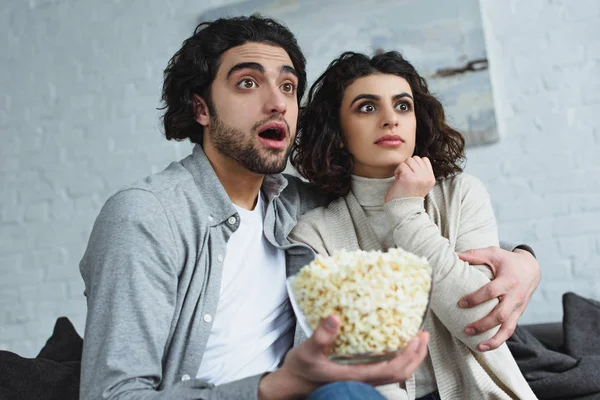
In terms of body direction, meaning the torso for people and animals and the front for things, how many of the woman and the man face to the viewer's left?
0

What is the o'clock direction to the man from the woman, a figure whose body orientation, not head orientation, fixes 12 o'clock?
The man is roughly at 2 o'clock from the woman.

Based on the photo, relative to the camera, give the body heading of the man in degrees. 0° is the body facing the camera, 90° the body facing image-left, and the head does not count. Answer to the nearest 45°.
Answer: approximately 315°

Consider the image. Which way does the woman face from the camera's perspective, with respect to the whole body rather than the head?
toward the camera

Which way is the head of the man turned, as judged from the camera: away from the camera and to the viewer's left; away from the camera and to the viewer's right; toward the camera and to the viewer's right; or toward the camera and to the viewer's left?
toward the camera and to the viewer's right
